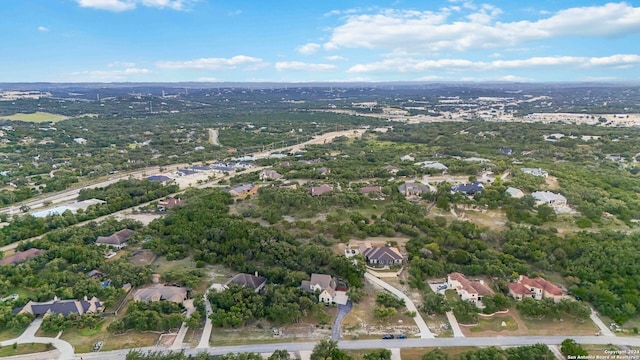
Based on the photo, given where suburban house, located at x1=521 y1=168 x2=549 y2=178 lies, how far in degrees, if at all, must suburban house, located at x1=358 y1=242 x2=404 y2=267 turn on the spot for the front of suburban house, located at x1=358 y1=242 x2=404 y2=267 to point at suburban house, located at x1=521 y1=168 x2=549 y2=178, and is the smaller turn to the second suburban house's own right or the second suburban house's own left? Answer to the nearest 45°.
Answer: approximately 135° to the second suburban house's own left

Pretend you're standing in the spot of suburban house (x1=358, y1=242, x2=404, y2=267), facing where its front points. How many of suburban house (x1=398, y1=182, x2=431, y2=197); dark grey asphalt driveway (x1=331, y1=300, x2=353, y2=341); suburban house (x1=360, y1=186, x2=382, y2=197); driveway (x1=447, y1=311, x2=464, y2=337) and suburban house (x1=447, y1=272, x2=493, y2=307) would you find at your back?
2

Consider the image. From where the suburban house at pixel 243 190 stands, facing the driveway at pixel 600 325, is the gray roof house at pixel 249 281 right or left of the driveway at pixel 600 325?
right

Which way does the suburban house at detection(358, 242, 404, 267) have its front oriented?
toward the camera

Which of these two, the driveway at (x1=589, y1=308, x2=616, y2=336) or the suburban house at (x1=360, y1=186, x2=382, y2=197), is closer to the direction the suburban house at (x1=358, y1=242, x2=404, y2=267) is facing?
the driveway

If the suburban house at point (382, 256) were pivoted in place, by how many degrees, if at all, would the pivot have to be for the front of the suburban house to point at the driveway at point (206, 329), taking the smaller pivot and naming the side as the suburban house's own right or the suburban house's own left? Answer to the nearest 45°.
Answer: approximately 45° to the suburban house's own right

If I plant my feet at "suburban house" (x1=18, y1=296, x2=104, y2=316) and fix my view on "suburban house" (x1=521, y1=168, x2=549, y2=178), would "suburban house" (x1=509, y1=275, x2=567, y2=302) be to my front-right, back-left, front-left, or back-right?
front-right

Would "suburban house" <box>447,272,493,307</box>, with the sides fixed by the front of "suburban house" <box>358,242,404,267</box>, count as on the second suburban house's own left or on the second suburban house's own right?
on the second suburban house's own left

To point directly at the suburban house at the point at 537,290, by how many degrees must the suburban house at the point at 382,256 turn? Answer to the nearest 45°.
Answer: approximately 90° to its left

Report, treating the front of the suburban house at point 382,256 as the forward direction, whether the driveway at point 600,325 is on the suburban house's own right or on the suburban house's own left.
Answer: on the suburban house's own left

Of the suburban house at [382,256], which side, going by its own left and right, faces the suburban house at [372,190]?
back

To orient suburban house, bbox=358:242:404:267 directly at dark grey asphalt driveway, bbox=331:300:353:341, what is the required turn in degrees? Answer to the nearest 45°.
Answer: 0° — it already faces it

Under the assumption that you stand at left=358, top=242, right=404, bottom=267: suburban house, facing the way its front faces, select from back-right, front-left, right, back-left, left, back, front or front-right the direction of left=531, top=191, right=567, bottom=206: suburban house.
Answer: back-left

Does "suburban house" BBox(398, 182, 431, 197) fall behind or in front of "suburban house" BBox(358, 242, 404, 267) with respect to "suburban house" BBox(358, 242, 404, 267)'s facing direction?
behind

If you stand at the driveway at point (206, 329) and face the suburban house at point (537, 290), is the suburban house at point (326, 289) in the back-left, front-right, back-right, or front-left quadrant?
front-left

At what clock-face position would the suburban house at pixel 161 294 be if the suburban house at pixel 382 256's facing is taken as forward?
the suburban house at pixel 161 294 is roughly at 2 o'clock from the suburban house at pixel 382 256.

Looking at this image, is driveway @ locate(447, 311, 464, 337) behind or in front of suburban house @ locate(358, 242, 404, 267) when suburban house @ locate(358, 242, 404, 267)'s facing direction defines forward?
in front
